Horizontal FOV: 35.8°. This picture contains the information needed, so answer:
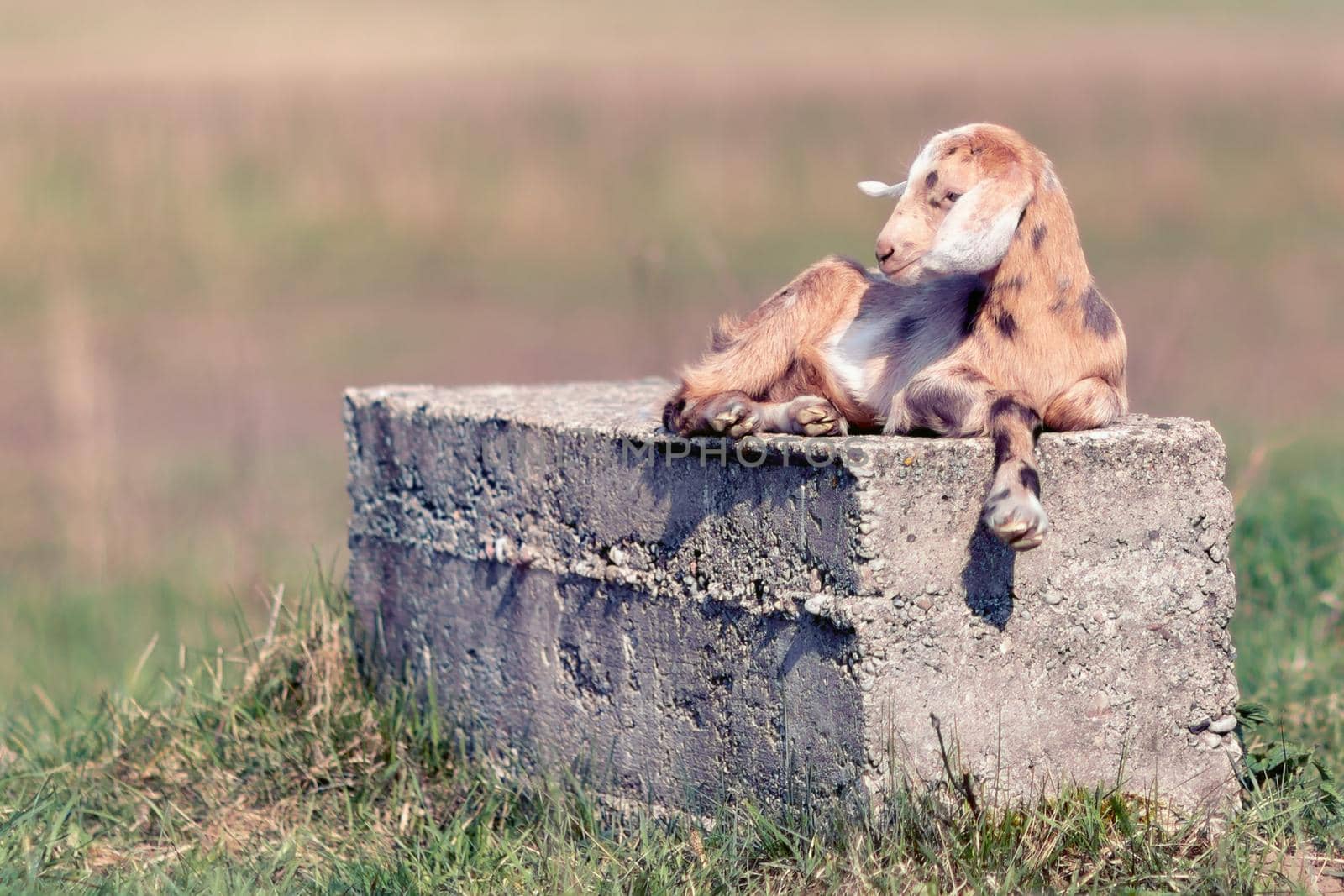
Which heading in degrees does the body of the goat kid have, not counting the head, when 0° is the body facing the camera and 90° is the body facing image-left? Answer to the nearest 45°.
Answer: approximately 315°
